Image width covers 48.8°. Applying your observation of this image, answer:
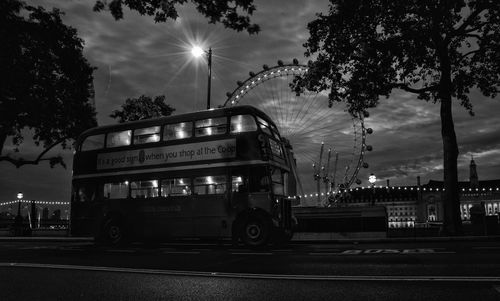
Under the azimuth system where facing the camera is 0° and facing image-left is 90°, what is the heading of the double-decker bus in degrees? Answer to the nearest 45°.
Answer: approximately 315°

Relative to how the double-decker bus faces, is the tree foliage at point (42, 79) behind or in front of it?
behind
